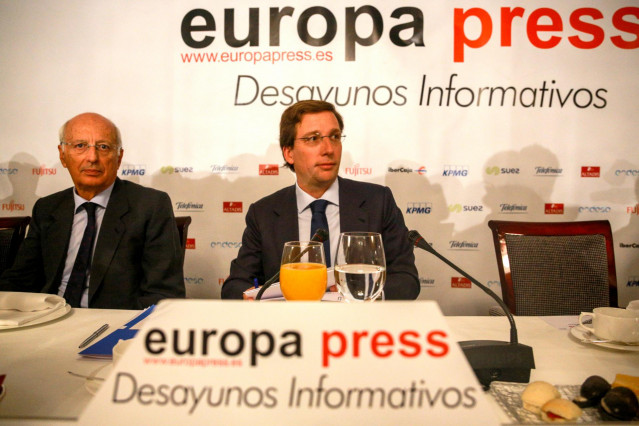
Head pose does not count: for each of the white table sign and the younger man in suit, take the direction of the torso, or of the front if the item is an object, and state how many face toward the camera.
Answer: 2

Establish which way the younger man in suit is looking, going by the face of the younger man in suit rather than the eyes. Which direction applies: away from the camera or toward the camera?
toward the camera

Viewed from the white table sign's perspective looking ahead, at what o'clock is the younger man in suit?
The younger man in suit is roughly at 6 o'clock from the white table sign.

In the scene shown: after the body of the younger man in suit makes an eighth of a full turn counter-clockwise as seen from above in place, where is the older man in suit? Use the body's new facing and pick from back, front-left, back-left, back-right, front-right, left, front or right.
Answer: back-right

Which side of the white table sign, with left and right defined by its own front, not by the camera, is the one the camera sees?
front

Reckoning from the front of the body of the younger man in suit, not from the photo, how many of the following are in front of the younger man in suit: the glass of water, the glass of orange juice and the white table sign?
3

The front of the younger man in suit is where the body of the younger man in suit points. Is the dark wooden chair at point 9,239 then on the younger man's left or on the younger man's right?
on the younger man's right

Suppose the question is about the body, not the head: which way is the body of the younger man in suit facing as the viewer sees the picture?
toward the camera

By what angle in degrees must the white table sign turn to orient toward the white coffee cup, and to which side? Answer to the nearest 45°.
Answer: approximately 135° to its left

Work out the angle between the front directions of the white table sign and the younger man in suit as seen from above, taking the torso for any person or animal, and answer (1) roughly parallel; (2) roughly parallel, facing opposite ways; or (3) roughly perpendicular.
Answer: roughly parallel

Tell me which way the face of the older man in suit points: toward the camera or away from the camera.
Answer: toward the camera

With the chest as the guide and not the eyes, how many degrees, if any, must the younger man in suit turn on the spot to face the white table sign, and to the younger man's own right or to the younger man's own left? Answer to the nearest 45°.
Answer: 0° — they already face it

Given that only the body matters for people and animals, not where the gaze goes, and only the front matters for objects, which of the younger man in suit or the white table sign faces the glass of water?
the younger man in suit

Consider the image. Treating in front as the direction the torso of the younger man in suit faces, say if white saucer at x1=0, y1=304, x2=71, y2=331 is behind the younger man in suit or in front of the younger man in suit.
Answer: in front

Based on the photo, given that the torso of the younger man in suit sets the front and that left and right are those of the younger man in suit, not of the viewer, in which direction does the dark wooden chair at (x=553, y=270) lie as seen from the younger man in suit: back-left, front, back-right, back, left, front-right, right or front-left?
left

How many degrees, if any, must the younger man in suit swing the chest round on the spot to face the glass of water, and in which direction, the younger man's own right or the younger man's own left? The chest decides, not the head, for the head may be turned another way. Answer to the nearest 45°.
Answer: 0° — they already face it
